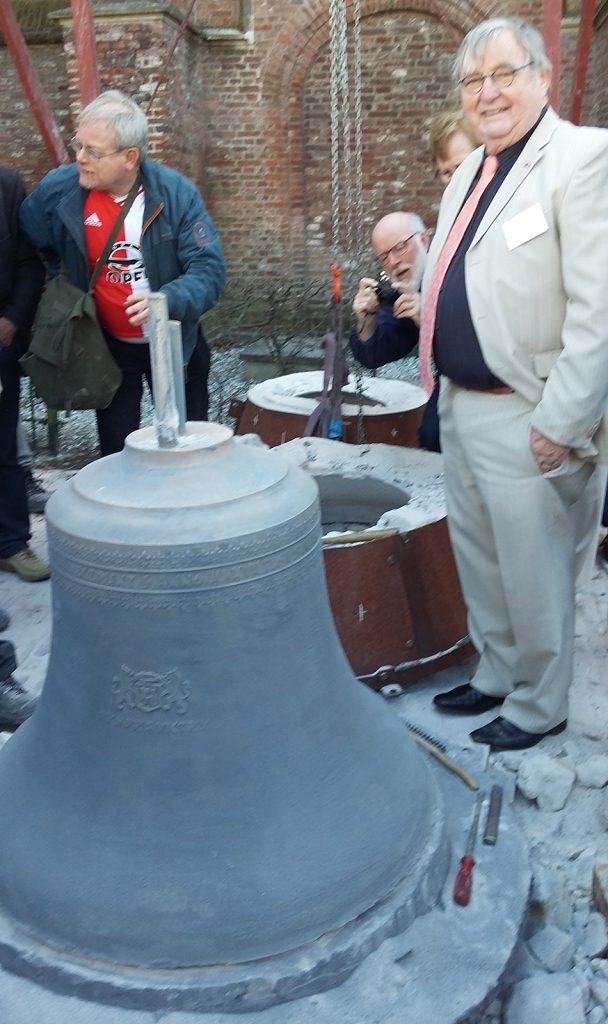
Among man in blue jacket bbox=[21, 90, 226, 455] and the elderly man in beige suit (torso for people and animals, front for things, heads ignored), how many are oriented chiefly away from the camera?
0

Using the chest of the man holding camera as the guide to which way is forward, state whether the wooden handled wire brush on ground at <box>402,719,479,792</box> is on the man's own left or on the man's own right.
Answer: on the man's own left

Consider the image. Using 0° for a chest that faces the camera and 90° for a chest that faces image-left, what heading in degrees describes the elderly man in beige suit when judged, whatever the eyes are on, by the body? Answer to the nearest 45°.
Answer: approximately 45°

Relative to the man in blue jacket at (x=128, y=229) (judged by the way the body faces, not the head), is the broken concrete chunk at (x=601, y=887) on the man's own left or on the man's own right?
on the man's own left

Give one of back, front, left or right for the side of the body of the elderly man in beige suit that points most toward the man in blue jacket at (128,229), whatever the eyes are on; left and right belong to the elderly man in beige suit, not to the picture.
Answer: right

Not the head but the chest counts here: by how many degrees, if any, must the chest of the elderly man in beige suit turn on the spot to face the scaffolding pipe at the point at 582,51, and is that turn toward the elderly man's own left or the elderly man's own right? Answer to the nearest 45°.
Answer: approximately 135° to the elderly man's own right

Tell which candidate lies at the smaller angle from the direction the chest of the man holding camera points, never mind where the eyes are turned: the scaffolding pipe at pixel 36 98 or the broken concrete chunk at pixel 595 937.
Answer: the broken concrete chunk

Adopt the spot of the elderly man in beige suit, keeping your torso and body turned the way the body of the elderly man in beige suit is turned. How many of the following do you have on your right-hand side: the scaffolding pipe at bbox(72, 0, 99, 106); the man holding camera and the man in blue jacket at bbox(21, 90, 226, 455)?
3

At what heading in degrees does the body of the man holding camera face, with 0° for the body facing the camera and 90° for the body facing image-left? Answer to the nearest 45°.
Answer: approximately 45°

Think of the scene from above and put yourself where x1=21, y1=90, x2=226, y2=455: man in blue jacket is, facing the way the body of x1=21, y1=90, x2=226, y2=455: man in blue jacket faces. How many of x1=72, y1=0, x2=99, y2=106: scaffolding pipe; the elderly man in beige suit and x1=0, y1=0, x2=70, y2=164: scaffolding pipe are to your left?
1

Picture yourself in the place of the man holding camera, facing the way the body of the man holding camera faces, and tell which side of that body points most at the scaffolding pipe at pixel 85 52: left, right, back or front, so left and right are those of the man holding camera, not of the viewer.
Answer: right
